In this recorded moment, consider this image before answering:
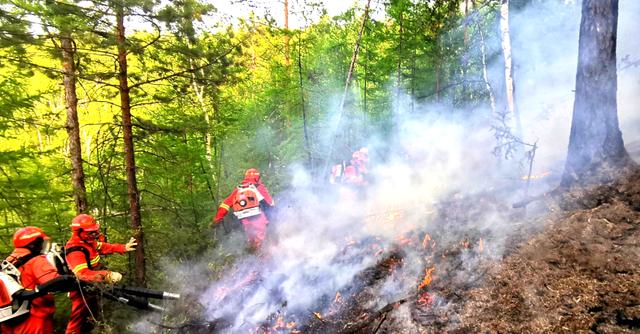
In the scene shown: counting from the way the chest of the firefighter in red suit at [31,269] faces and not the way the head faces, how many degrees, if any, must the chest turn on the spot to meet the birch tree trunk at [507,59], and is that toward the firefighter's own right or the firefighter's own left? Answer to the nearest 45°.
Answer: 0° — they already face it

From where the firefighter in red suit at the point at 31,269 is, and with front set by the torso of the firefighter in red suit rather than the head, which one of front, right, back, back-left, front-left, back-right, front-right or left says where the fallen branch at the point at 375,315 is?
front-right

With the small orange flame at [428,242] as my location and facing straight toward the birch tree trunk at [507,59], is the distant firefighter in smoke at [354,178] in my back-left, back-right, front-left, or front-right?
front-left

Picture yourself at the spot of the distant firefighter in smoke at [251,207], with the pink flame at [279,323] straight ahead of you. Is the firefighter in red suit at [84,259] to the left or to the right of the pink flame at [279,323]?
right

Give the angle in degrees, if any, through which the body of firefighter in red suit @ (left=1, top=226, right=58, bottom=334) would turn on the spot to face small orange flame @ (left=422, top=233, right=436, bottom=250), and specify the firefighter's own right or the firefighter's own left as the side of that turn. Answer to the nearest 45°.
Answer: approximately 45° to the firefighter's own right

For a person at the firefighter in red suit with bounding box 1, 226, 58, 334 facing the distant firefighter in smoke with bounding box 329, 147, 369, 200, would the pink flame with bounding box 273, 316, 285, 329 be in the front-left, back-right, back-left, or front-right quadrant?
front-right

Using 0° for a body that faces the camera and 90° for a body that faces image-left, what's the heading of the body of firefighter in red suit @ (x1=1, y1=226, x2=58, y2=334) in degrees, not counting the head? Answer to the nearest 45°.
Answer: approximately 270°

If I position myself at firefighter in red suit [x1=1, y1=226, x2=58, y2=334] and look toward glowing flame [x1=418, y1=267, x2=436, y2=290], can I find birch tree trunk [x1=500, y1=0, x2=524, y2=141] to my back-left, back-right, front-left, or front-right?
front-left

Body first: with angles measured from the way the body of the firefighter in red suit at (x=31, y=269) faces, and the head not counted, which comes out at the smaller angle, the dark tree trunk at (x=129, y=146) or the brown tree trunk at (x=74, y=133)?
the dark tree trunk

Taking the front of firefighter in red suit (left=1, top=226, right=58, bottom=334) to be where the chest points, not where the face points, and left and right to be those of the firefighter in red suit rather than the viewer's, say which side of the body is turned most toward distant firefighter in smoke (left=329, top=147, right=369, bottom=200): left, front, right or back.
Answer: front

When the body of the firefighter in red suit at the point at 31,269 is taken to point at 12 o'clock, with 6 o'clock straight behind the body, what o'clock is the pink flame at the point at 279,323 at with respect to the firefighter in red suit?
The pink flame is roughly at 1 o'clock from the firefighter in red suit.

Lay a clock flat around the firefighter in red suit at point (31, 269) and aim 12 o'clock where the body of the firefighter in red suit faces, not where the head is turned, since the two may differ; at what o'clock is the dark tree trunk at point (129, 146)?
The dark tree trunk is roughly at 11 o'clock from the firefighter in red suit.
